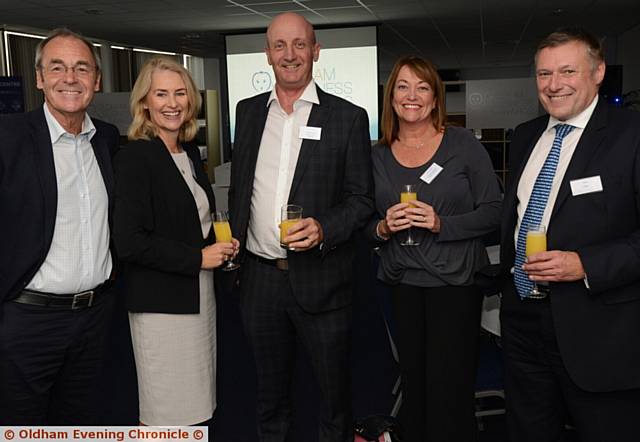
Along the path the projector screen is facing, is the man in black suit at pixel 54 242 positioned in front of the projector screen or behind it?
in front

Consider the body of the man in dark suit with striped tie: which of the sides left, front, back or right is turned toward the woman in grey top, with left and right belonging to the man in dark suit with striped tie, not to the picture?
right

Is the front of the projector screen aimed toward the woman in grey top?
yes

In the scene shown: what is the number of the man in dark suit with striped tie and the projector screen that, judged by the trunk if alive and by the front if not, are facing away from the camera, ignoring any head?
0

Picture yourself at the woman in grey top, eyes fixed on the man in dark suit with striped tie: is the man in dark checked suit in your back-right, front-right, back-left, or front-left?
back-right

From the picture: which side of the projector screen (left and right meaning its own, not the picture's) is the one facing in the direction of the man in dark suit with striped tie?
front

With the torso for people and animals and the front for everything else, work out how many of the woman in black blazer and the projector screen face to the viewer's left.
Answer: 0

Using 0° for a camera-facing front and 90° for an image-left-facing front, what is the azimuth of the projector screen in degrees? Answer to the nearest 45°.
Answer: approximately 0°

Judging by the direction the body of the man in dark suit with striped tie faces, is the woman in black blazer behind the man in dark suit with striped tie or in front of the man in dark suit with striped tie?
in front
